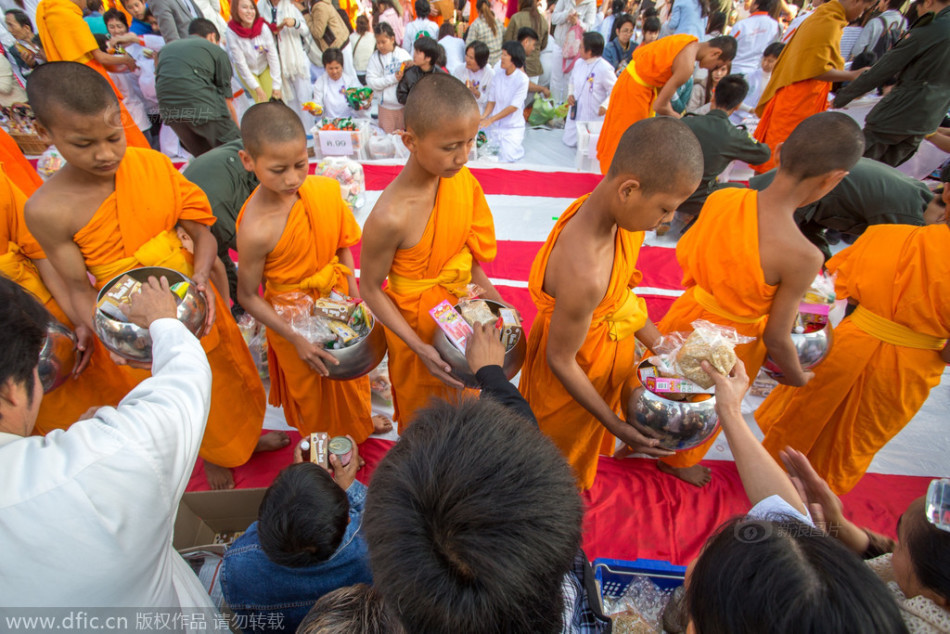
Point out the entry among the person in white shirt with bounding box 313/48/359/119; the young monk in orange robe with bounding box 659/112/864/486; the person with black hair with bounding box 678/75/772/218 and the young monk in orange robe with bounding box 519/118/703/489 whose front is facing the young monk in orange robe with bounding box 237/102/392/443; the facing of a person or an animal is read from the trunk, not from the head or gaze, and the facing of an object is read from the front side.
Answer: the person in white shirt

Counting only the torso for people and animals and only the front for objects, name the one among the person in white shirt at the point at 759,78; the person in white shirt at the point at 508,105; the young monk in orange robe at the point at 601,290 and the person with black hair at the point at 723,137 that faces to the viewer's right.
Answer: the young monk in orange robe

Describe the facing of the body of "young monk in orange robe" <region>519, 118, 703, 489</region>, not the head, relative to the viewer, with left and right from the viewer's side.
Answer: facing to the right of the viewer

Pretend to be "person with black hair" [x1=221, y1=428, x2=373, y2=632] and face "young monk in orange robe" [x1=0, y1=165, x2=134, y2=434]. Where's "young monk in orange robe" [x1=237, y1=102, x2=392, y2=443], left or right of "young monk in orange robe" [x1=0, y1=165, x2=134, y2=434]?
right

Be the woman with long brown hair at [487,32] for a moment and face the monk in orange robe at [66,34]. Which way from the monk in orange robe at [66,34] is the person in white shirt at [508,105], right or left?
left

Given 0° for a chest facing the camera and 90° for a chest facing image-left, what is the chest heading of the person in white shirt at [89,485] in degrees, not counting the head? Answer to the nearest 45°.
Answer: approximately 225°

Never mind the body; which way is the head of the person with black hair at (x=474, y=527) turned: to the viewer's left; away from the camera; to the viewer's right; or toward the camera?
away from the camera

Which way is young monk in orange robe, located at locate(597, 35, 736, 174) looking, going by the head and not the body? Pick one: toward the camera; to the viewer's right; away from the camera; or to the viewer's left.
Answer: to the viewer's right

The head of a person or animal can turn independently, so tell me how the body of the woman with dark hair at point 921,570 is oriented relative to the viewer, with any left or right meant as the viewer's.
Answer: facing away from the viewer and to the left of the viewer

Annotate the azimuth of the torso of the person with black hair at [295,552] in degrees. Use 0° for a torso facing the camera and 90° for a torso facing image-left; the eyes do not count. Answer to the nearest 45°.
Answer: approximately 180°

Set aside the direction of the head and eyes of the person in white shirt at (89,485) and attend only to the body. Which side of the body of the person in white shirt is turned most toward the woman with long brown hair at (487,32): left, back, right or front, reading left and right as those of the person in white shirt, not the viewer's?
front

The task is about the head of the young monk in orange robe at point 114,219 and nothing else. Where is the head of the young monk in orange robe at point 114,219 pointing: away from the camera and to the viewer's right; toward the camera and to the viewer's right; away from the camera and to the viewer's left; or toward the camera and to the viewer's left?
toward the camera and to the viewer's right

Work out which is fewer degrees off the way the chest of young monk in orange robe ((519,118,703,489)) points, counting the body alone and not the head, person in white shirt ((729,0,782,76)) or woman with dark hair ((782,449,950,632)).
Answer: the woman with dark hair

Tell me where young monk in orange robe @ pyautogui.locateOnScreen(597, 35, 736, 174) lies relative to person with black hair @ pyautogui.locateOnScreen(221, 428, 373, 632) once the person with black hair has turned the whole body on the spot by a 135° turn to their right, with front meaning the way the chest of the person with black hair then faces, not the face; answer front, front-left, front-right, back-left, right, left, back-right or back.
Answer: left

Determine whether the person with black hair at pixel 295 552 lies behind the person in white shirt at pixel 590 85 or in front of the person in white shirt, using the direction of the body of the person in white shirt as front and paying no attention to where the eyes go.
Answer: in front

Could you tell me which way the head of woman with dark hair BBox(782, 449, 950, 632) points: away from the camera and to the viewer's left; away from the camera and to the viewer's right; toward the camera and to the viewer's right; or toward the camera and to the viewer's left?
away from the camera and to the viewer's left

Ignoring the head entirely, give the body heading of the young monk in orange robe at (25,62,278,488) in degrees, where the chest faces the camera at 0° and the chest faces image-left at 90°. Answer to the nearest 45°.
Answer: approximately 315°
